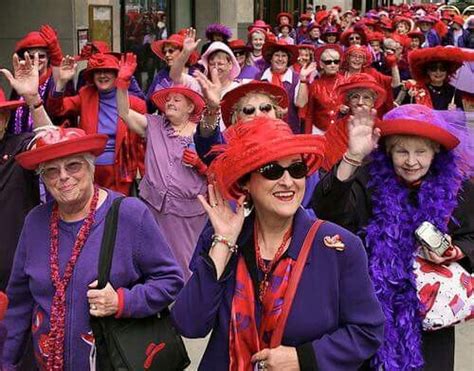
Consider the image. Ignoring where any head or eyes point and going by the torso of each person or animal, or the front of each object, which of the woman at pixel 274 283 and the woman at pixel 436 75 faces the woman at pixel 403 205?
the woman at pixel 436 75

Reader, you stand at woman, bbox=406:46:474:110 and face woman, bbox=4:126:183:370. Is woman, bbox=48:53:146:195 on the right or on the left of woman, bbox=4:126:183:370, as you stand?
right

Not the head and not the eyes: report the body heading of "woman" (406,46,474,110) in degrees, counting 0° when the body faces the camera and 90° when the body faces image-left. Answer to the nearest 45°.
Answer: approximately 0°

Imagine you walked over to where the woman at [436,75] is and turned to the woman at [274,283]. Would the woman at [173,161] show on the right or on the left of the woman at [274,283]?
right

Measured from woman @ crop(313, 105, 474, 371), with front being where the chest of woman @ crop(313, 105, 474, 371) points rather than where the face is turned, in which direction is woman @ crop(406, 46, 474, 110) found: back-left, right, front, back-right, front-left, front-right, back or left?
back

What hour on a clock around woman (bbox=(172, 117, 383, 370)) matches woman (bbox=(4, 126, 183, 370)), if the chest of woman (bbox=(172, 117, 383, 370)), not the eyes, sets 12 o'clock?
woman (bbox=(4, 126, 183, 370)) is roughly at 4 o'clock from woman (bbox=(172, 117, 383, 370)).
